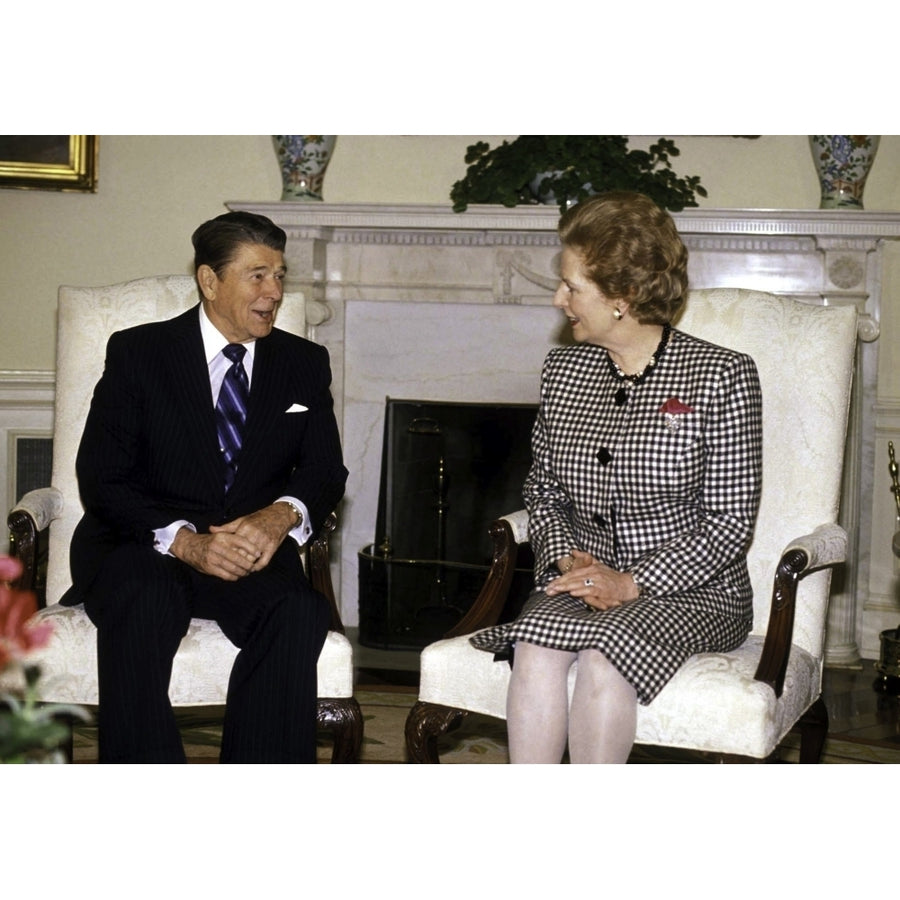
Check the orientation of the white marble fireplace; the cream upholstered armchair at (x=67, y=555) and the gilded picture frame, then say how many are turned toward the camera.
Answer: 3

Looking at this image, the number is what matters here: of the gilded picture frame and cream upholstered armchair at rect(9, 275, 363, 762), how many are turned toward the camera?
2

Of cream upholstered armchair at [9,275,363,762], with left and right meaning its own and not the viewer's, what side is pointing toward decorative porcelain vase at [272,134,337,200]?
back

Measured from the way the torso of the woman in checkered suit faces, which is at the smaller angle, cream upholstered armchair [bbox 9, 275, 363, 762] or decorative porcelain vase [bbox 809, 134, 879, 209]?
the cream upholstered armchair

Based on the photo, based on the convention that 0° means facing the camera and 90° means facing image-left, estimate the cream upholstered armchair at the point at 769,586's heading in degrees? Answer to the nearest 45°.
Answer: approximately 45°

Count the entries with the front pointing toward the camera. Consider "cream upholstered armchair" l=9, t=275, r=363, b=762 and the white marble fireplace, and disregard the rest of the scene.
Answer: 2

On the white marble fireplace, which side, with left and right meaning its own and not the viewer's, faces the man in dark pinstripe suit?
front

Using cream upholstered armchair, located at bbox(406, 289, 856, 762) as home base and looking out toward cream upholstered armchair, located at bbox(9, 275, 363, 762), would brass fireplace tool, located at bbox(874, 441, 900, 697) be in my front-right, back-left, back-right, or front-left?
back-right

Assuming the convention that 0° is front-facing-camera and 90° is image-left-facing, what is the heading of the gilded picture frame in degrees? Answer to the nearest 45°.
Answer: approximately 0°

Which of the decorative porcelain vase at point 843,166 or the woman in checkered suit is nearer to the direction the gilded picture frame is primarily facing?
the woman in checkered suit

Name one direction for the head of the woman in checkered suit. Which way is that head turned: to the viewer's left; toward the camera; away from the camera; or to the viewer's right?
to the viewer's left

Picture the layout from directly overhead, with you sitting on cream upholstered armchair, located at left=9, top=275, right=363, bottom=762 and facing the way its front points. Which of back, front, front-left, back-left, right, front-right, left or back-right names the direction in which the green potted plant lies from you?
back-left

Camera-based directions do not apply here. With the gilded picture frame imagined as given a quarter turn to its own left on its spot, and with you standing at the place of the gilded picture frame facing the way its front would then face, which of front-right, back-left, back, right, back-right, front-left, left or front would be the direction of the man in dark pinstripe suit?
right
